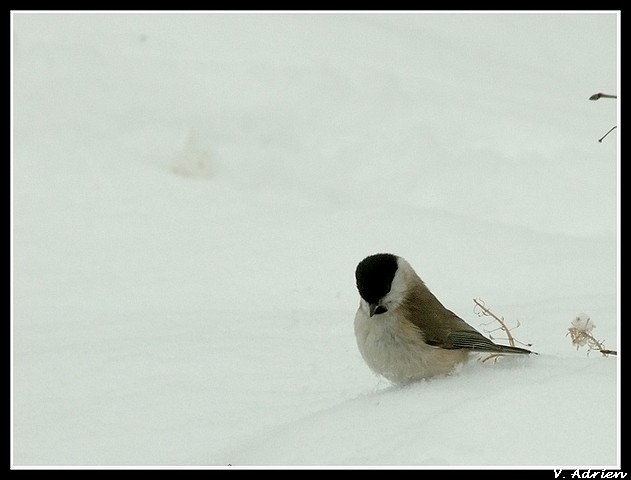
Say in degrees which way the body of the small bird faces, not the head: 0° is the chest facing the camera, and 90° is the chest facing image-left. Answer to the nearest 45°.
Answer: approximately 45°
